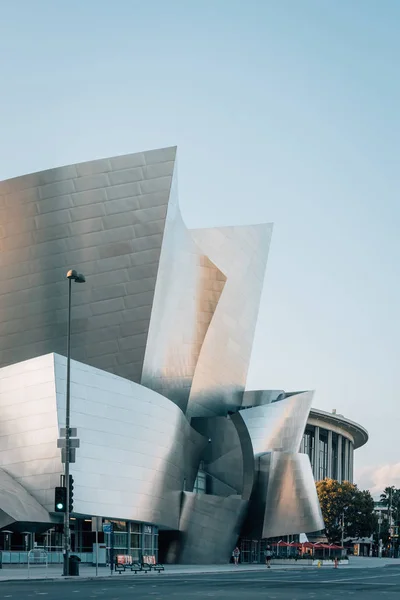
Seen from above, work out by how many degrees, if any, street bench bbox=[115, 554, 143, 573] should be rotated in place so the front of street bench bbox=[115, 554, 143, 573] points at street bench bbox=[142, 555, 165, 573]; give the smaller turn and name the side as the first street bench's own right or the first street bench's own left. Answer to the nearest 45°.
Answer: approximately 90° to the first street bench's own left

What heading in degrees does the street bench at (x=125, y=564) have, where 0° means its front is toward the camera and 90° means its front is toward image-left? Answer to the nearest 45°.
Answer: approximately 315°

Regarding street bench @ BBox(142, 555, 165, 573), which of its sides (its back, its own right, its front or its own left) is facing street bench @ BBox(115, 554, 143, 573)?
right

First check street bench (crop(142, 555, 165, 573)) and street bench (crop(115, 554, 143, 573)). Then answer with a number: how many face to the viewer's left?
0

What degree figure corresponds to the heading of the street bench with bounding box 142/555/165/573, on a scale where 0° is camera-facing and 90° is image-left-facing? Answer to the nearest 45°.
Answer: approximately 315°
